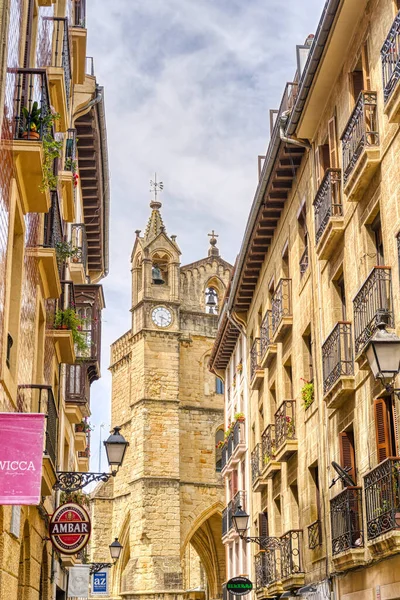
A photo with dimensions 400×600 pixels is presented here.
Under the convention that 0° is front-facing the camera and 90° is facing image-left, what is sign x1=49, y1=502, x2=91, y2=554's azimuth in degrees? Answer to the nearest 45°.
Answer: approximately 0°

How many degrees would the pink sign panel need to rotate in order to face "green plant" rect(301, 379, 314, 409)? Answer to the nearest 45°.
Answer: approximately 135° to its left

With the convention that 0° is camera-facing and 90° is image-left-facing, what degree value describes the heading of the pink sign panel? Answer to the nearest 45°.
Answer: approximately 0°

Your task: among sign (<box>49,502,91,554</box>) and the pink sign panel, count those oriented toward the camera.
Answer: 2

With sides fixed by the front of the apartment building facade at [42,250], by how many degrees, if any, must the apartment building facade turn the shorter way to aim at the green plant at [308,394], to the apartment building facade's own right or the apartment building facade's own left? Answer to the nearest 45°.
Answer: approximately 45° to the apartment building facade's own left

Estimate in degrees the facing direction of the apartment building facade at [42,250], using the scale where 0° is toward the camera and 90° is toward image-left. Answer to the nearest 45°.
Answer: approximately 270°

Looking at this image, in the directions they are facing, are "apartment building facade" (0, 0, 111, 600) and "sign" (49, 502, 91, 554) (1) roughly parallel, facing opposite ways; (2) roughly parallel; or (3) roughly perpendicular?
roughly perpendicular

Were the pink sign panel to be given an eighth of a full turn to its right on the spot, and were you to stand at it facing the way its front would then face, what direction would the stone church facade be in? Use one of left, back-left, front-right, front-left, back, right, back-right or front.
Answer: back-right

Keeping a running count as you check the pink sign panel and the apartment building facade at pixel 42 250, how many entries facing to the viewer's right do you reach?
1

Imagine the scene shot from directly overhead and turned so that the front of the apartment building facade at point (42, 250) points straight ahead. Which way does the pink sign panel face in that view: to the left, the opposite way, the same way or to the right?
to the right

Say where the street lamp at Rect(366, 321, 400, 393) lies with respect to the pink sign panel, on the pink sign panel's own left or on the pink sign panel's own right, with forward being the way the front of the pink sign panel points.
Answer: on the pink sign panel's own left

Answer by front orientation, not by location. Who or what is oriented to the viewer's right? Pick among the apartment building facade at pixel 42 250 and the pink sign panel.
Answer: the apartment building facade

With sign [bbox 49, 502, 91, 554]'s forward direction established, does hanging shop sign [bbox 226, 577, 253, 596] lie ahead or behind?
behind

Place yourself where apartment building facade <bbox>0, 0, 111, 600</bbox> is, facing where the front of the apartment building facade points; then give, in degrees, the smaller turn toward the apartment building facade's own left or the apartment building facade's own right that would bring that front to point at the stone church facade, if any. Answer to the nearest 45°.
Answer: approximately 90° to the apartment building facade's own left
